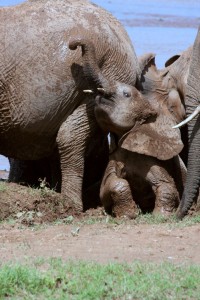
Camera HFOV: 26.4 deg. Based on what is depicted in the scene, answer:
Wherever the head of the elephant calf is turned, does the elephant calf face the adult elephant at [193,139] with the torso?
no

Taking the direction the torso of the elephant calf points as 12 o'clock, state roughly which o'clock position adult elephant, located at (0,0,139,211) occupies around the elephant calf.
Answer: The adult elephant is roughly at 2 o'clock from the elephant calf.

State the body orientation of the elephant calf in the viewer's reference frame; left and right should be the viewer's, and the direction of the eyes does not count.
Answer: facing the viewer and to the left of the viewer
